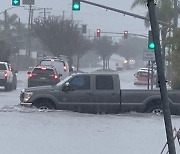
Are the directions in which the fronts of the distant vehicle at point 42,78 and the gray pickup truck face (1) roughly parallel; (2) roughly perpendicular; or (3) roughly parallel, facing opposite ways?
roughly perpendicular

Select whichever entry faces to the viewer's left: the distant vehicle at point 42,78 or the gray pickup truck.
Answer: the gray pickup truck

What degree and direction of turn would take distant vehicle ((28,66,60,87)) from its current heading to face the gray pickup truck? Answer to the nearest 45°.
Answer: approximately 180°

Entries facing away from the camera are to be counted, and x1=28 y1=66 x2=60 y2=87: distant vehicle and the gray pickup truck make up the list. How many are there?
1

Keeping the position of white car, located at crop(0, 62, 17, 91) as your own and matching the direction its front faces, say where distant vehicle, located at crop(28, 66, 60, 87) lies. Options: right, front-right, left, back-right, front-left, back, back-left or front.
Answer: right

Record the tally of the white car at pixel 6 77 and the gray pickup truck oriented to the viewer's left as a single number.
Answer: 1

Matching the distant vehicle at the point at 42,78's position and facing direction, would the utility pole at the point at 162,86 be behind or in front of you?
behind

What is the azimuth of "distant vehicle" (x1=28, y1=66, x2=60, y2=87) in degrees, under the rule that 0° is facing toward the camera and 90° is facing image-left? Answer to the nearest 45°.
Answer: approximately 180°

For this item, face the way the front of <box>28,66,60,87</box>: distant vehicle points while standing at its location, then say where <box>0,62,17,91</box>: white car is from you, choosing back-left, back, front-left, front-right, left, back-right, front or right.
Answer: front-left

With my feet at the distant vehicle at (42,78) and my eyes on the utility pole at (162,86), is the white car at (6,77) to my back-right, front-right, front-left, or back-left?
back-right

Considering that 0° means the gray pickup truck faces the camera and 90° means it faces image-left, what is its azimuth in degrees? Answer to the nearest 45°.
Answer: approximately 90°

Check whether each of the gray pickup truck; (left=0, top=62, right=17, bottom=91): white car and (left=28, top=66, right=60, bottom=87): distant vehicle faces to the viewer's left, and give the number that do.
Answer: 1
